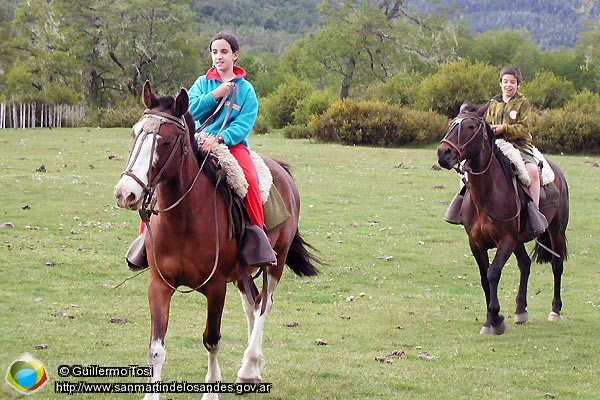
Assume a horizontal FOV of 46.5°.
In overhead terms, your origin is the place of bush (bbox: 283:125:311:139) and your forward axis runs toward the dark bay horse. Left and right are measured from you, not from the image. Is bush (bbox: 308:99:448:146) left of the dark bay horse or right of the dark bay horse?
left

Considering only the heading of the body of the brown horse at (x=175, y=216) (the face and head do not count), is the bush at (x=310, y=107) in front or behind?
behind

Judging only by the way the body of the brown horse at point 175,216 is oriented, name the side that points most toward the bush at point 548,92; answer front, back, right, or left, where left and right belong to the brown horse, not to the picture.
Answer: back

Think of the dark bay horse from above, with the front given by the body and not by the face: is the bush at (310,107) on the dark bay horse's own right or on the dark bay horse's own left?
on the dark bay horse's own right

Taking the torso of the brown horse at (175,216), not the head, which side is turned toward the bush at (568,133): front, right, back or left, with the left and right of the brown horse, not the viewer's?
back

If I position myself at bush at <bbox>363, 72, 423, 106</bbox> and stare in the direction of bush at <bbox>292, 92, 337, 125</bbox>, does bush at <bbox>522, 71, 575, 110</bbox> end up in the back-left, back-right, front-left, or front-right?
back-left

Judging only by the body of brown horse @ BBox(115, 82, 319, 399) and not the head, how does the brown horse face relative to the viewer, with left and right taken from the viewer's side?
facing the viewer and to the left of the viewer

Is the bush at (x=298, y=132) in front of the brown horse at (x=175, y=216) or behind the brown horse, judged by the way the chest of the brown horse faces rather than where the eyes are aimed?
behind

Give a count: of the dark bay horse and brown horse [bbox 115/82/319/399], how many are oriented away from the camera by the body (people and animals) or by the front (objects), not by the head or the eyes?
0

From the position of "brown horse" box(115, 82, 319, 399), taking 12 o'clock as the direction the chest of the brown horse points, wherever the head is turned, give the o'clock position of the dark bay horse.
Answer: The dark bay horse is roughly at 6 o'clock from the brown horse.

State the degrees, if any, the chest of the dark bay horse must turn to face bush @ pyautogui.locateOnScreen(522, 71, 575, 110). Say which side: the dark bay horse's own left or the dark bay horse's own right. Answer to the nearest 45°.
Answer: approximately 135° to the dark bay horse's own right
